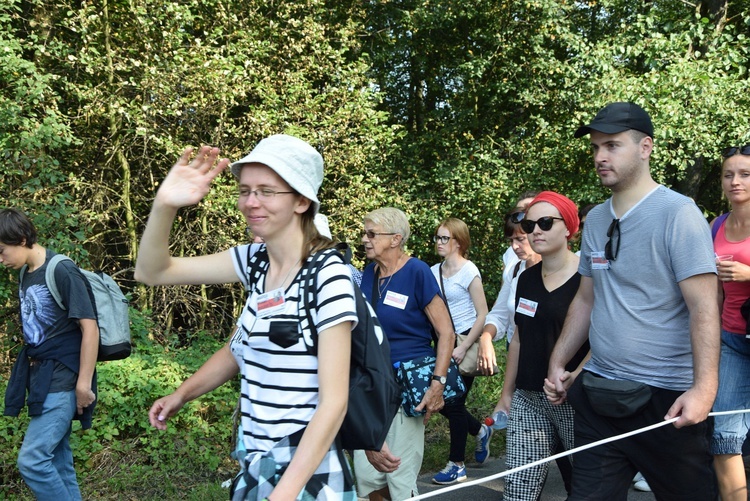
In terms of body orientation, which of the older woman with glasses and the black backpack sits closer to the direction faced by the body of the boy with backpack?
the black backpack

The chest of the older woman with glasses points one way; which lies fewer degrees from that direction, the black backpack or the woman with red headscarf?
the black backpack

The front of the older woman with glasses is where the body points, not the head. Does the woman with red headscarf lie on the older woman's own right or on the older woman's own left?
on the older woman's own left

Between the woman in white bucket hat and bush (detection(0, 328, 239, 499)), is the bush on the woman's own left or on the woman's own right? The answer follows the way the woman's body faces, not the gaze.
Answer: on the woman's own right

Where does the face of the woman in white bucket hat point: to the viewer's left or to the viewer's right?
to the viewer's left

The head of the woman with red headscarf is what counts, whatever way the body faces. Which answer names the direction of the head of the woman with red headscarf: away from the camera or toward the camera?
toward the camera

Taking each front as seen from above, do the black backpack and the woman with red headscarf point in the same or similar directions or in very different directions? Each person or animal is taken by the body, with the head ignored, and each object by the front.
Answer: very different directions

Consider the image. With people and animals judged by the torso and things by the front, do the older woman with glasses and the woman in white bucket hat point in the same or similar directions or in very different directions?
same or similar directions

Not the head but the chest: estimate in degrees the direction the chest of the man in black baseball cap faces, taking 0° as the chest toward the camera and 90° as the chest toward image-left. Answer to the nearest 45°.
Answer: approximately 45°

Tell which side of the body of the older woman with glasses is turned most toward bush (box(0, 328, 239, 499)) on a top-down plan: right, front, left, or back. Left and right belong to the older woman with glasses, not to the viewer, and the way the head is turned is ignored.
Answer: right

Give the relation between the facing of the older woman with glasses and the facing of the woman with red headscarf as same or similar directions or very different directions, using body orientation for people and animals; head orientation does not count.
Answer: same or similar directions

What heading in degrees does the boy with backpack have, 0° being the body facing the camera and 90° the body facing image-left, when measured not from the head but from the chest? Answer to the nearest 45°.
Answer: approximately 45°

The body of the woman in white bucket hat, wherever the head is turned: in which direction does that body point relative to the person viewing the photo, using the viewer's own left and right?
facing the viewer and to the left of the viewer

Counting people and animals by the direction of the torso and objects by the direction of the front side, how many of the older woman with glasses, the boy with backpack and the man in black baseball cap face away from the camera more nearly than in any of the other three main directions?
0
